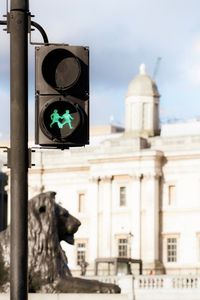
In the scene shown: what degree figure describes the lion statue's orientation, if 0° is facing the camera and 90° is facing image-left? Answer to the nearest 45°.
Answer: approximately 270°

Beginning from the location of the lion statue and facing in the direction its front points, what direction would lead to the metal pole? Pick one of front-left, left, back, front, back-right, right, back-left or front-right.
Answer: right

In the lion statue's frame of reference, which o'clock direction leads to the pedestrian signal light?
The pedestrian signal light is roughly at 3 o'clock from the lion statue.
